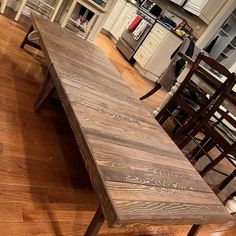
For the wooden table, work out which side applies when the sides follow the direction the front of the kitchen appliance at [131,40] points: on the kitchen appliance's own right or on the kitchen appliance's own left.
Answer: on the kitchen appliance's own left

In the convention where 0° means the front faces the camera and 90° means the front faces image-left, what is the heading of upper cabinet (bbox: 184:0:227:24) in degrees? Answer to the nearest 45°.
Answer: approximately 45°

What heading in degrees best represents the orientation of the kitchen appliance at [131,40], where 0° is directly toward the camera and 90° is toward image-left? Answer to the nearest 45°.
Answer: approximately 45°

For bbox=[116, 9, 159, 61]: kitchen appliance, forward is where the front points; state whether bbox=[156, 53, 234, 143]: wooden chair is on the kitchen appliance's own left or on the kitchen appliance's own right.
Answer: on the kitchen appliance's own left
